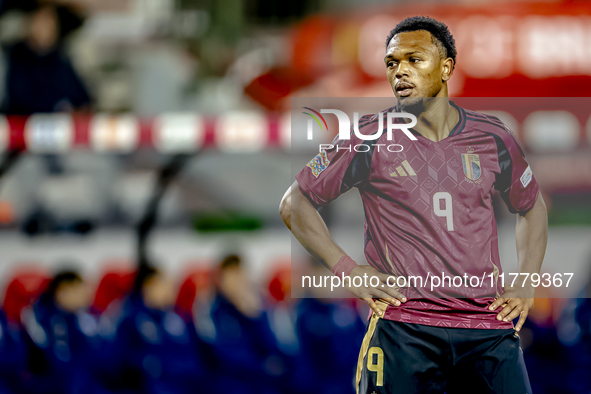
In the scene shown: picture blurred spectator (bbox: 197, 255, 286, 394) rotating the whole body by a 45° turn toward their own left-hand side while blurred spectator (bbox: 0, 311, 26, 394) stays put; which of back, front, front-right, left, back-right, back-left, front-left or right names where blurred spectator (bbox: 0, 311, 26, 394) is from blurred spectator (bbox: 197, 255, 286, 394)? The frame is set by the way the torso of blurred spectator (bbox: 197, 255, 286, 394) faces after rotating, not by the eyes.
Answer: back-right

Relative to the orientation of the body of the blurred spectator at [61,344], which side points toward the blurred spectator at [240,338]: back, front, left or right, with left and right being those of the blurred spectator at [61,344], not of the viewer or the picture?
left

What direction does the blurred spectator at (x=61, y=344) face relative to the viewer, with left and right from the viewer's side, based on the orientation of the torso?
facing the viewer

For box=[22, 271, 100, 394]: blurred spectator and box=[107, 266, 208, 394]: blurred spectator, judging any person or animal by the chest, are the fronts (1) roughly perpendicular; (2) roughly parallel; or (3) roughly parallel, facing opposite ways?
roughly parallel

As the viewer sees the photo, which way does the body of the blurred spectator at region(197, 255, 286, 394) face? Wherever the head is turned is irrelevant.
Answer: toward the camera

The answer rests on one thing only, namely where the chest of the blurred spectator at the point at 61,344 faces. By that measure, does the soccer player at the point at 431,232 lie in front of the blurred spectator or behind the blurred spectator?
in front

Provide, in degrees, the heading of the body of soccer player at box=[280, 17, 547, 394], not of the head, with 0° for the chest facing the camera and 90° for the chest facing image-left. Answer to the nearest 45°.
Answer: approximately 0°

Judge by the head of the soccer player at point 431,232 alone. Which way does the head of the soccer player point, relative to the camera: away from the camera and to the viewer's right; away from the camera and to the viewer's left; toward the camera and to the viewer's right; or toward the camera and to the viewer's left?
toward the camera and to the viewer's left

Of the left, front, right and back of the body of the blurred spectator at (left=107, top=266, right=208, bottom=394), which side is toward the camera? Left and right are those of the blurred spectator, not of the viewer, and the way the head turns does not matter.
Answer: front

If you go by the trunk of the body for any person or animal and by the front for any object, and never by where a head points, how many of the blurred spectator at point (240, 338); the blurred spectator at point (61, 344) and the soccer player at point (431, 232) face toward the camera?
3

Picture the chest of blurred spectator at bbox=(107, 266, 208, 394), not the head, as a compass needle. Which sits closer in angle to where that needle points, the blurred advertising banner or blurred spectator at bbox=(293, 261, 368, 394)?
the blurred spectator
